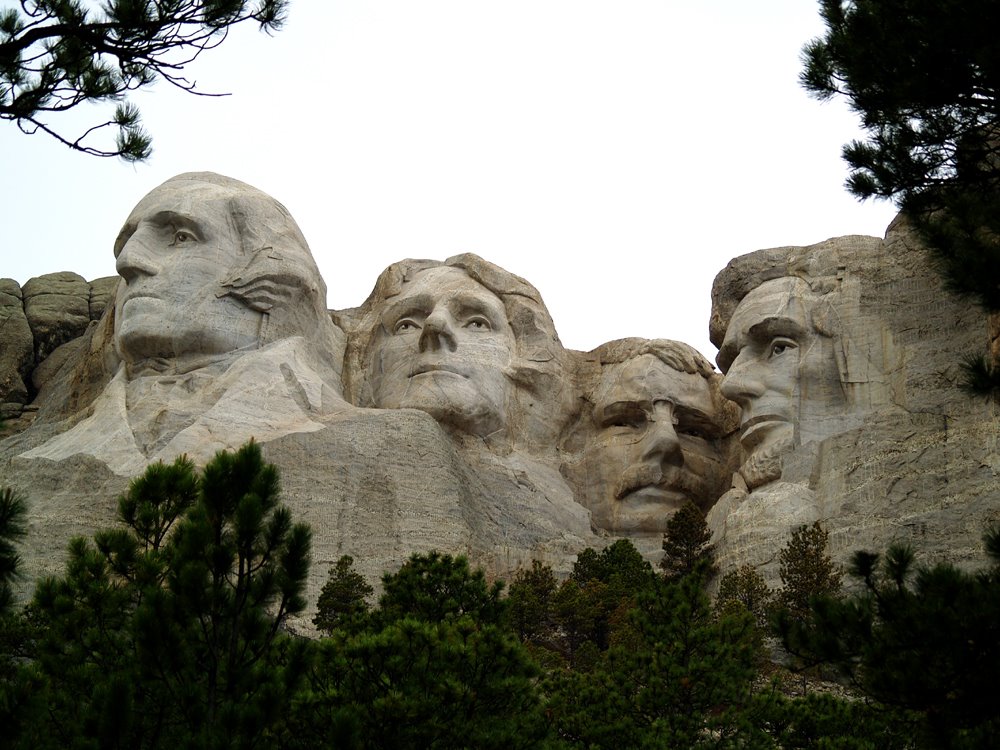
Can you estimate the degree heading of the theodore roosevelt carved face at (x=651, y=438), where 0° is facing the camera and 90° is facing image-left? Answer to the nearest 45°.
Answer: approximately 0°

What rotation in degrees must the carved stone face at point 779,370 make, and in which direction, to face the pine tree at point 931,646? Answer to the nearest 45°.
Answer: approximately 45° to its left

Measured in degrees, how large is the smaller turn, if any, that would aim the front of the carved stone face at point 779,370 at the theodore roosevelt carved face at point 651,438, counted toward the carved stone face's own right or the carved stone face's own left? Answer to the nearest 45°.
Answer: approximately 90° to the carved stone face's own right

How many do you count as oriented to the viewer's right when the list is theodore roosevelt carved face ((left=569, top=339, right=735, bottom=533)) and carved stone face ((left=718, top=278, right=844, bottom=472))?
0

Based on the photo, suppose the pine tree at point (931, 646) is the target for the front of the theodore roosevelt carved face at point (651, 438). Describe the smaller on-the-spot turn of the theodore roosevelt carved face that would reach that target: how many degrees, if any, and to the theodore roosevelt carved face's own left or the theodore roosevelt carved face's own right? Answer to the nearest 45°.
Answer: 0° — it already faces it

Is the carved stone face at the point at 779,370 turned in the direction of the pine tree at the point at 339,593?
yes

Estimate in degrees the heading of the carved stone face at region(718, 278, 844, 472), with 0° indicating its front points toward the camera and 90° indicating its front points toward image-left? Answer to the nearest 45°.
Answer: approximately 45°

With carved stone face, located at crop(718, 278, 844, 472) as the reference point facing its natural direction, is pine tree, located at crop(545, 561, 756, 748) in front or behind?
in front

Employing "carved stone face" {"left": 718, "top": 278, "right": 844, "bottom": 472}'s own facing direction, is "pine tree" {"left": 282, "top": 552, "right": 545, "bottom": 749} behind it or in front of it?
in front

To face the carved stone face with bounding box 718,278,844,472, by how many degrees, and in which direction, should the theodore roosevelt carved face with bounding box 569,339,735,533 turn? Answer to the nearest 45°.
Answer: approximately 45° to its left

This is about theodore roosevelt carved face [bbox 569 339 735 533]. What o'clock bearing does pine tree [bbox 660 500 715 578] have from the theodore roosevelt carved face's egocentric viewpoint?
The pine tree is roughly at 12 o'clock from the theodore roosevelt carved face.

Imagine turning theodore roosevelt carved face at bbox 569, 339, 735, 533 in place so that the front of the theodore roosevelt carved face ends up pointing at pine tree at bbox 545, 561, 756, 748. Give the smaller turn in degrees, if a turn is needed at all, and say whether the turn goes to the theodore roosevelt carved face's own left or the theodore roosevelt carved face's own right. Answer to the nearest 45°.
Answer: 0° — it already faces it
